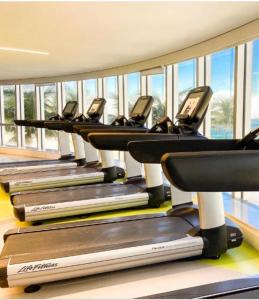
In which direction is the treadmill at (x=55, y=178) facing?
to the viewer's right

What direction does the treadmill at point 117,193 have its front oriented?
to the viewer's right

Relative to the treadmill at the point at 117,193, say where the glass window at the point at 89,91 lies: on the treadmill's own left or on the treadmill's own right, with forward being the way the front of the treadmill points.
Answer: on the treadmill's own left

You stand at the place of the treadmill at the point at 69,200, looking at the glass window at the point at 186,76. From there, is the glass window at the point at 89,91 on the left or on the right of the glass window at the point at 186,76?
left

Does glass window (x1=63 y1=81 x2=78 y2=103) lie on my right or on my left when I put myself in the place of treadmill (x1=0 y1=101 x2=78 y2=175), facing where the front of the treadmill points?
on my left

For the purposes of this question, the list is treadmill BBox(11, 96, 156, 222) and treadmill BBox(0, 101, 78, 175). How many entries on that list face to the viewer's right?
2

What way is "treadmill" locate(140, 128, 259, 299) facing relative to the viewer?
to the viewer's right

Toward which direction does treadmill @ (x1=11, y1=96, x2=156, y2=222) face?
to the viewer's right

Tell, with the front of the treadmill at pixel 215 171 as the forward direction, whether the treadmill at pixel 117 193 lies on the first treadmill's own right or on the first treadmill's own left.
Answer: on the first treadmill's own left

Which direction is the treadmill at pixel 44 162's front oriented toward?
to the viewer's right

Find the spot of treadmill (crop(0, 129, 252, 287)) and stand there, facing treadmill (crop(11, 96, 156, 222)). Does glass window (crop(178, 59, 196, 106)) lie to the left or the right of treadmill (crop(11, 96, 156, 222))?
right
